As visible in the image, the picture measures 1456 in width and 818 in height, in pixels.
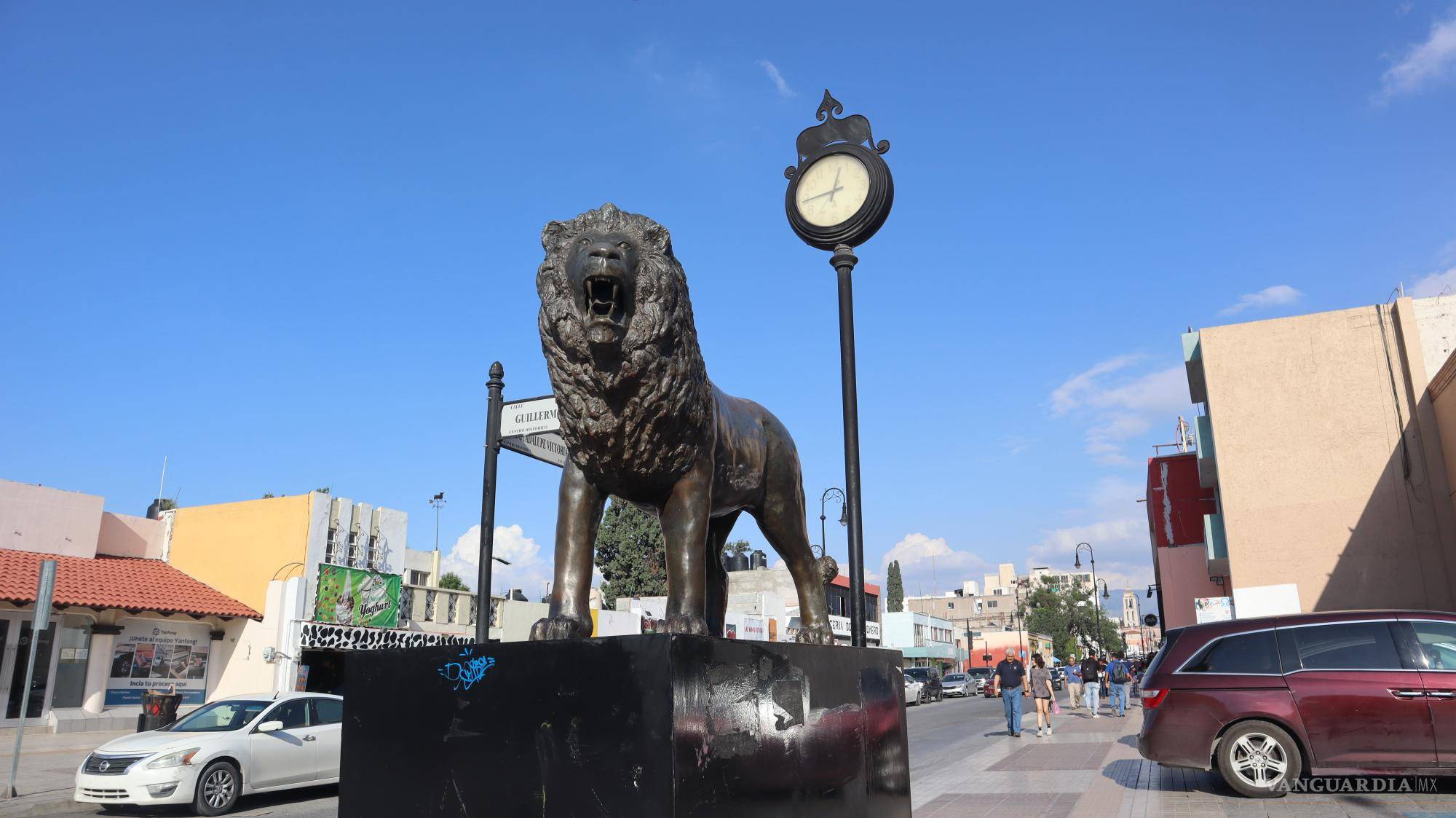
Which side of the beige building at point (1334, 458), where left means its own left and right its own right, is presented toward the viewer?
left

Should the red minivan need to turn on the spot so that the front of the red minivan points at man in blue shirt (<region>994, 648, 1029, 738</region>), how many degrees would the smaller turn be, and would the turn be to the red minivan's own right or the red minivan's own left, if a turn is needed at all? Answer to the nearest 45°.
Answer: approximately 135° to the red minivan's own left

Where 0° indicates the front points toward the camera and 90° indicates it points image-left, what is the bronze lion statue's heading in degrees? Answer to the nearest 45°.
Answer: approximately 45°

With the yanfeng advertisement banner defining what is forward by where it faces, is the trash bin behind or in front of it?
in front

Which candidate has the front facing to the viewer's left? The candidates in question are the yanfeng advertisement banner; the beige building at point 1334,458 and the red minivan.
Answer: the beige building

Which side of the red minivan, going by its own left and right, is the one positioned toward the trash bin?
back

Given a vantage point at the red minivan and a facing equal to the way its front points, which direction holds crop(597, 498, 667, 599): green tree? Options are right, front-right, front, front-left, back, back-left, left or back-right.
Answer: back-left

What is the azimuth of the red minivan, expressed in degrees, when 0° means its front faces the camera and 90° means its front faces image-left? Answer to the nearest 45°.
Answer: approximately 270°

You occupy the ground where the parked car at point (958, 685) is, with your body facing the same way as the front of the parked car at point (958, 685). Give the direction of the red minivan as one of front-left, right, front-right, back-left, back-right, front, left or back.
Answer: front-left

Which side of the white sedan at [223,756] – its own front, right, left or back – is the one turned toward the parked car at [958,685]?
back

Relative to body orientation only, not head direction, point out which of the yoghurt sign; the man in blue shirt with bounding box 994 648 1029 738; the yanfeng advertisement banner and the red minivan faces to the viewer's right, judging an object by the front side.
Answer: the red minivan
